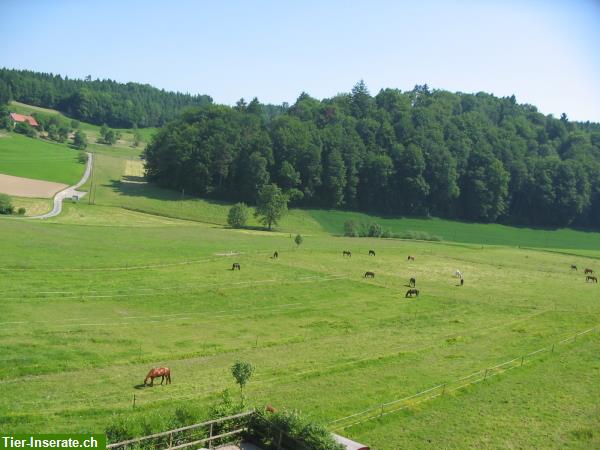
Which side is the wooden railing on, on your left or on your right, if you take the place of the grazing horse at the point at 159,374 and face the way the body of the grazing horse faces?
on your left

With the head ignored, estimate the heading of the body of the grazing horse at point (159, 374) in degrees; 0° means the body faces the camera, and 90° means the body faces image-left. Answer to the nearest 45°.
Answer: approximately 90°

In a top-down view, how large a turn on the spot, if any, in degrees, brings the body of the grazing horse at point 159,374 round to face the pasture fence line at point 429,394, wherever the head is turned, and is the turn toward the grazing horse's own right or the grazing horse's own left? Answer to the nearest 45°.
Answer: approximately 180°

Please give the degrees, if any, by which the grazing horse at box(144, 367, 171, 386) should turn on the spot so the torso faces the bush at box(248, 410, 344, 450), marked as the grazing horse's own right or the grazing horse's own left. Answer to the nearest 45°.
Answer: approximately 135° to the grazing horse's own left

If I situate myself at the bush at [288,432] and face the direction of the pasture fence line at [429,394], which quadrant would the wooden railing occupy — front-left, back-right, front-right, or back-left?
back-left

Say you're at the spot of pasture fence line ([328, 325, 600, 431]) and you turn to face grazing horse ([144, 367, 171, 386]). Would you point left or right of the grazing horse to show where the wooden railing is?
left
